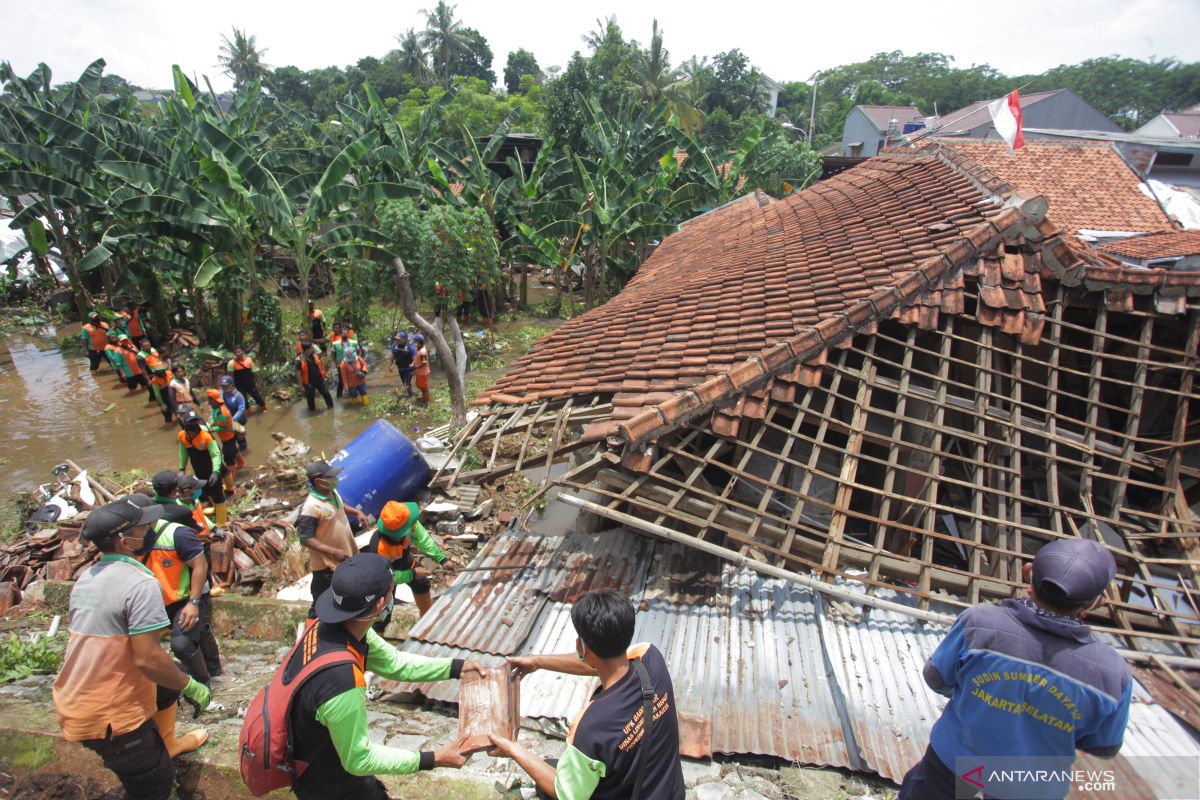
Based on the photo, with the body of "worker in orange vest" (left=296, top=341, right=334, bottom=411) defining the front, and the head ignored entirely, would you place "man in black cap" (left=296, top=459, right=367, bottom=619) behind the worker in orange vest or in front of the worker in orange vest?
in front

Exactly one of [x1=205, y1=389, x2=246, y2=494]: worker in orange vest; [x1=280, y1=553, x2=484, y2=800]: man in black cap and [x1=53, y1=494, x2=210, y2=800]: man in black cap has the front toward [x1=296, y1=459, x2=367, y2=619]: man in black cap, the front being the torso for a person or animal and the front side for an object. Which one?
[x1=53, y1=494, x2=210, y2=800]: man in black cap

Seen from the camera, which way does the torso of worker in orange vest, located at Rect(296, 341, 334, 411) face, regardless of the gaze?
toward the camera

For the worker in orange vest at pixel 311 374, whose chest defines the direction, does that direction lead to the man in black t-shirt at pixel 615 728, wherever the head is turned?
yes

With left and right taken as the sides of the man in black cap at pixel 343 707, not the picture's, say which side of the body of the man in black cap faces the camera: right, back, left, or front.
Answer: right

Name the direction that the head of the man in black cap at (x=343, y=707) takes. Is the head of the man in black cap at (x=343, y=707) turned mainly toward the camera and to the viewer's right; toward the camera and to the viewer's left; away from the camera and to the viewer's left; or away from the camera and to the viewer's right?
away from the camera and to the viewer's right

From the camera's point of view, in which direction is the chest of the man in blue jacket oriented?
away from the camera

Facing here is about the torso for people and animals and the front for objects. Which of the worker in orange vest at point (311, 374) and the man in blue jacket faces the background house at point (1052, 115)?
the man in blue jacket

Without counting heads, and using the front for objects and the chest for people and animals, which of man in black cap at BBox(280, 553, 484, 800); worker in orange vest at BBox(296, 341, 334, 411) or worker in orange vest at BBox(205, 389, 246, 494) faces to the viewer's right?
the man in black cap

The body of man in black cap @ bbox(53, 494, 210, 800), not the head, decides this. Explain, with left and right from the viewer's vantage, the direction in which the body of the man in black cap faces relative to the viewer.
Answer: facing away from the viewer and to the right of the viewer

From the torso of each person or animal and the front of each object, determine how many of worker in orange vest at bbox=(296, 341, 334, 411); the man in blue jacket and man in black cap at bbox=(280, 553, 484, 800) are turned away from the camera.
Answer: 1

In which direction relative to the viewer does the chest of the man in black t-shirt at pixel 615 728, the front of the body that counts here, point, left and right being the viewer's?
facing away from the viewer and to the left of the viewer

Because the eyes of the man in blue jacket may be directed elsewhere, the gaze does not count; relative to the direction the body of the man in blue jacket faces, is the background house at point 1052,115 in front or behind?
in front

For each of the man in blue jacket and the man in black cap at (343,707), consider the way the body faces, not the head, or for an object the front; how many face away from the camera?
1
